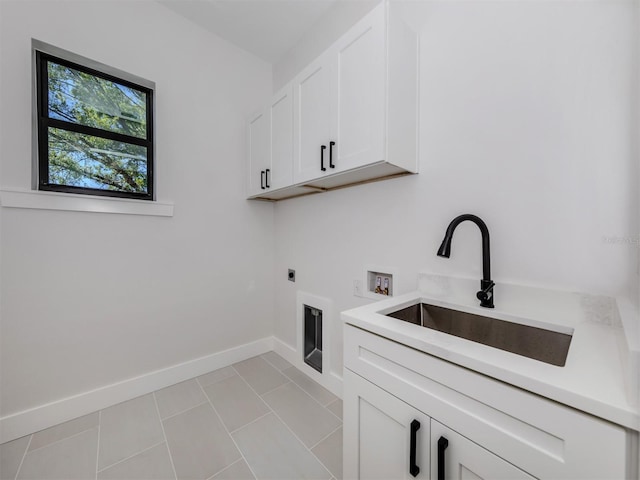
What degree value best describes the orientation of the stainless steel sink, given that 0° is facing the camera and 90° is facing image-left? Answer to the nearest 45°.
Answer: approximately 45°

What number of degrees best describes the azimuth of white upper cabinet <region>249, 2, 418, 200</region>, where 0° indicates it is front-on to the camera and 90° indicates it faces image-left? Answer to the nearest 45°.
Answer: approximately 45°

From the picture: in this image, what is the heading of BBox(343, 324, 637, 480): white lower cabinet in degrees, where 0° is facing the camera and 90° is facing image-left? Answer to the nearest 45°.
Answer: approximately 45°
